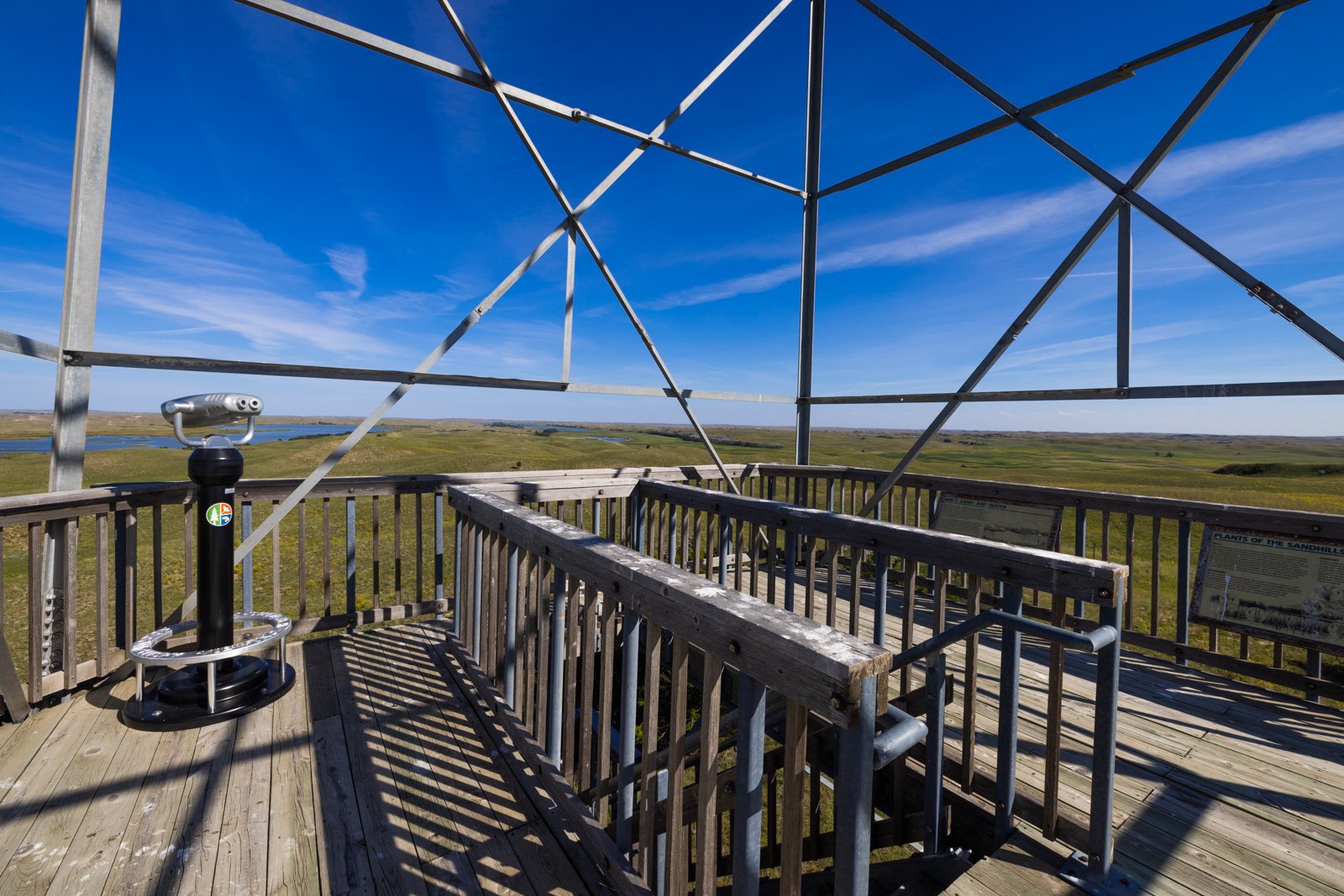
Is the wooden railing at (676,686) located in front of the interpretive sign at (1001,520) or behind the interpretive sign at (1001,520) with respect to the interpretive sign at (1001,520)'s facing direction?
in front

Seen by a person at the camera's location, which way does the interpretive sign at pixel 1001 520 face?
facing the viewer and to the left of the viewer

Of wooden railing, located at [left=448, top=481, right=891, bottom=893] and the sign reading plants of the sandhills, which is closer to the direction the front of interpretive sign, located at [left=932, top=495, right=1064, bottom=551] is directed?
the wooden railing

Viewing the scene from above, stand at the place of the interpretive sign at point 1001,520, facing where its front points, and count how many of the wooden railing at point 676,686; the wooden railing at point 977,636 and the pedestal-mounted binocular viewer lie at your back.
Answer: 0

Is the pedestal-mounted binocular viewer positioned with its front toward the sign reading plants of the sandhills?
no

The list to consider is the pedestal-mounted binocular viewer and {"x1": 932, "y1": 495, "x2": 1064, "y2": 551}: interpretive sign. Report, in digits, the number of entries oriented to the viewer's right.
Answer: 0

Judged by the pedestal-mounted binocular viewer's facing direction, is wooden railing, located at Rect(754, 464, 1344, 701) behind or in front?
behind

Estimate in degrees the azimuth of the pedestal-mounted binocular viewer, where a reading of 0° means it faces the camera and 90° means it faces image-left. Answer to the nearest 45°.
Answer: approximately 135°

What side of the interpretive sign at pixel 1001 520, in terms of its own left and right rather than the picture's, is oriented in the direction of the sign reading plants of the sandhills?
left
